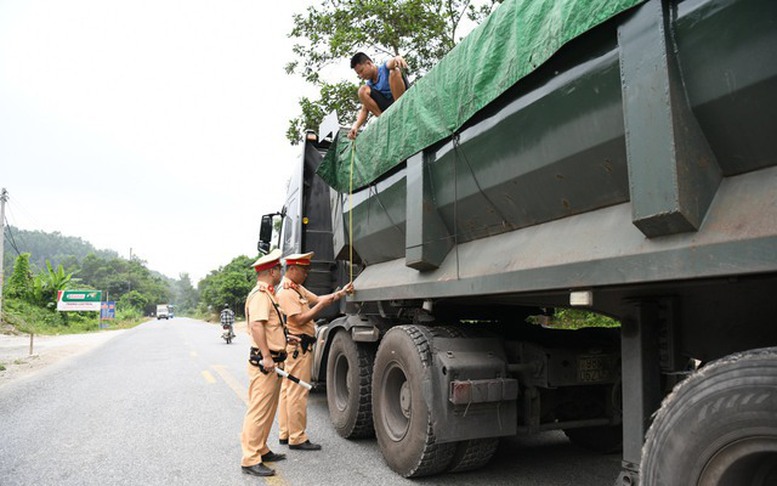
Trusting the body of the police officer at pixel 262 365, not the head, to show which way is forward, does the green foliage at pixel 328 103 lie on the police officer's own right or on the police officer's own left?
on the police officer's own left

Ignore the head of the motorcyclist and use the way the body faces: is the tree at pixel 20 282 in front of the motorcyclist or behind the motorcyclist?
in front

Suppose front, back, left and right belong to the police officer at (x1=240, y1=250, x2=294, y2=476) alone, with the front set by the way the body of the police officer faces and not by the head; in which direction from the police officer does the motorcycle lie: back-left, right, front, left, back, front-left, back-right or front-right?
left

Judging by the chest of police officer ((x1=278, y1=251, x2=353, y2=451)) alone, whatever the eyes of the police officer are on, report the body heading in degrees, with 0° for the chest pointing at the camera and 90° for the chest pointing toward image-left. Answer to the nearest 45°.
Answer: approximately 270°

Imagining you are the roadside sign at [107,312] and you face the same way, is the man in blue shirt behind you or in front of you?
in front

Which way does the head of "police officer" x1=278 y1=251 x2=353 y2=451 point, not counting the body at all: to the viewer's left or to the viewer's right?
to the viewer's right

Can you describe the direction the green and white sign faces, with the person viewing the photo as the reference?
facing the viewer

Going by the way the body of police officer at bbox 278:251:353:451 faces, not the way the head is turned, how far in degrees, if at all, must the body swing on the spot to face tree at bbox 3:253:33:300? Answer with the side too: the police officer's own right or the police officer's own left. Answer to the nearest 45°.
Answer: approximately 135° to the police officer's own left

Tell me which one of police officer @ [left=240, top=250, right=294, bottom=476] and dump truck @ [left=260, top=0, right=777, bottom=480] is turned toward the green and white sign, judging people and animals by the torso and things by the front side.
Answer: the dump truck

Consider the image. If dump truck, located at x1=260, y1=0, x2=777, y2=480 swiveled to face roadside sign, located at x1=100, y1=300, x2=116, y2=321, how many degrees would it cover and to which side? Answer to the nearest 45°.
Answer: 0° — it already faces it

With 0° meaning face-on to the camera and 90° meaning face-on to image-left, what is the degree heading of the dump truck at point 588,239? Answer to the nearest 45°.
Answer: approximately 135°

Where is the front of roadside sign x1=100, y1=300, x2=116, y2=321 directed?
toward the camera

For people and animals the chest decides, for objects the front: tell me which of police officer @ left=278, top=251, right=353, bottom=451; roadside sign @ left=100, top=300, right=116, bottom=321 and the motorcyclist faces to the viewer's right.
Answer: the police officer

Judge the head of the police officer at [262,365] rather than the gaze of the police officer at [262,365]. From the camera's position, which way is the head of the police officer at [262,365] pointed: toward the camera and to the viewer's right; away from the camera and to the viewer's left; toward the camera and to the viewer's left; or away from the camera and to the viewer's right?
away from the camera and to the viewer's right
